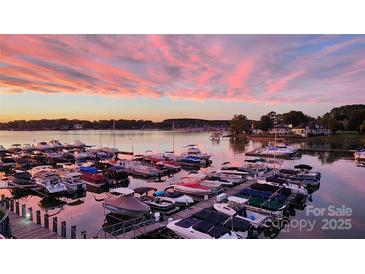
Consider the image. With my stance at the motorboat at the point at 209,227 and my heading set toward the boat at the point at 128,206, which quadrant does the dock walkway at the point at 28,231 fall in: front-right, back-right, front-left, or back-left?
front-left

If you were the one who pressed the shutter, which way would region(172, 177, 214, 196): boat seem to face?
facing the viewer and to the right of the viewer

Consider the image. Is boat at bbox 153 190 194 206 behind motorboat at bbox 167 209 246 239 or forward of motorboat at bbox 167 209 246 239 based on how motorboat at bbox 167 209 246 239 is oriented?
forward

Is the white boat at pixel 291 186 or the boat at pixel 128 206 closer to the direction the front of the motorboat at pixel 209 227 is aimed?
the boat

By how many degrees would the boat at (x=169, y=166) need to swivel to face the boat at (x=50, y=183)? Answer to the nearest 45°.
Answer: approximately 90° to its right

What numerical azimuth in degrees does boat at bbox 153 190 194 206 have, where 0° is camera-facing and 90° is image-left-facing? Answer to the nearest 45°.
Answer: approximately 315°

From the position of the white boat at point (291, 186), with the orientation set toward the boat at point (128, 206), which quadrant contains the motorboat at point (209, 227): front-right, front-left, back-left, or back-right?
front-left

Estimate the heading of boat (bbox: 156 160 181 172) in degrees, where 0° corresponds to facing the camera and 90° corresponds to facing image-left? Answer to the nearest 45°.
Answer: approximately 315°

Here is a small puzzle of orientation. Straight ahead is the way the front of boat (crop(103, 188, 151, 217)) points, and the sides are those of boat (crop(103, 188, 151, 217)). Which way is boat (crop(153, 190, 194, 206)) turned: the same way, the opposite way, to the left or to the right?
the same way

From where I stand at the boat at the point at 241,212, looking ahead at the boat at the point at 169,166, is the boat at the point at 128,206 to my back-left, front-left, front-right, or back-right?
front-left

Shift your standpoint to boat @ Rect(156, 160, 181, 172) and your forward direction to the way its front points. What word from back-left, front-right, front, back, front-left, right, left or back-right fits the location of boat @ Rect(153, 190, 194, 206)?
front-right

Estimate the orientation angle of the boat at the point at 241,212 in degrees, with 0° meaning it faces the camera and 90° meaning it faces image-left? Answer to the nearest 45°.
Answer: approximately 135°
